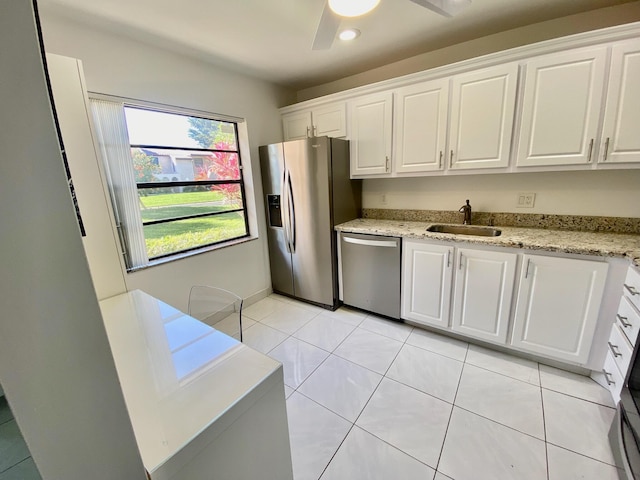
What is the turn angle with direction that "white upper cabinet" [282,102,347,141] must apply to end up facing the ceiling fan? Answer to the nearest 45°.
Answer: approximately 45° to its left

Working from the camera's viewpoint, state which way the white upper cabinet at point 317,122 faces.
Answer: facing the viewer and to the left of the viewer

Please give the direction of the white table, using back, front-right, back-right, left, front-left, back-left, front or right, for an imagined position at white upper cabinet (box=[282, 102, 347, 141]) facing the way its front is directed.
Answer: front-left

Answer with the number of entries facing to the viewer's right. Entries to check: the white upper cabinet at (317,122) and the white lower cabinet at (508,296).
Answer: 0

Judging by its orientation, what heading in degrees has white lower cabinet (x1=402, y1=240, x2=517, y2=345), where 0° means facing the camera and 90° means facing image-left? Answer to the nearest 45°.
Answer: approximately 45°

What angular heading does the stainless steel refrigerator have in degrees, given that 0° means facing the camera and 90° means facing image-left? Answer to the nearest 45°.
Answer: approximately 45°

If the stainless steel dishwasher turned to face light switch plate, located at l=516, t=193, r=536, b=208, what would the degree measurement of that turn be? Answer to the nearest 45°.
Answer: approximately 135° to its left

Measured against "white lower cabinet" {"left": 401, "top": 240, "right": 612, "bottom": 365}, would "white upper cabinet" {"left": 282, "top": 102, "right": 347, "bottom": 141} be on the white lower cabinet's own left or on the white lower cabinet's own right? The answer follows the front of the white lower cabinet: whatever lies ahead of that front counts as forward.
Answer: on the white lower cabinet's own right

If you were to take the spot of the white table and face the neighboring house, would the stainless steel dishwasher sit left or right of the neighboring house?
right
